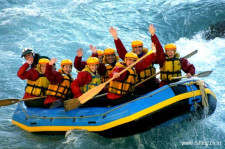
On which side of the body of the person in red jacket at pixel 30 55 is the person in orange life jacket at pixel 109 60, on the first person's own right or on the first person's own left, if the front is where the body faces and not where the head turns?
on the first person's own left

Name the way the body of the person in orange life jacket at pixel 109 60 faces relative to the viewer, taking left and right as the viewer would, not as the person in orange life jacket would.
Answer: facing the viewer

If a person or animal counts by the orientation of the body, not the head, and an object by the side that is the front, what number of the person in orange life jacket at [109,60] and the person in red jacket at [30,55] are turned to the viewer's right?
0

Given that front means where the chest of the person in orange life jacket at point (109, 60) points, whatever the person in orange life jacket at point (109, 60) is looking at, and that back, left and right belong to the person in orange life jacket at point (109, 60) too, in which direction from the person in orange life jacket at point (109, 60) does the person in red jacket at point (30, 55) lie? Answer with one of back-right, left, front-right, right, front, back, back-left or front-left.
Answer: right
